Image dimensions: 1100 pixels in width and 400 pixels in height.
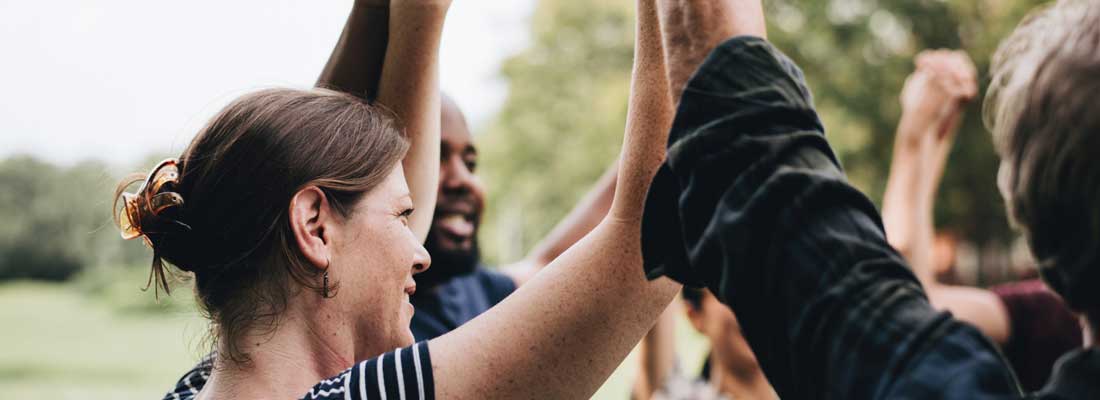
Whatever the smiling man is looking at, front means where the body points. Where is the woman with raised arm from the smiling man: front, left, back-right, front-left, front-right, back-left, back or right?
front-right

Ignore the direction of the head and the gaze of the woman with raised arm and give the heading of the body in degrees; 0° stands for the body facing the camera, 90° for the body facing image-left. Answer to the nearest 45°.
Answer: approximately 225°

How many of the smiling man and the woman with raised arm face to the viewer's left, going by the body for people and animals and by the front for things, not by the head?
0

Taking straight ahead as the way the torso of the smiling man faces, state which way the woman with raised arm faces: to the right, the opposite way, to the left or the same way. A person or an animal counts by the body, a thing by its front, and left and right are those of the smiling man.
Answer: to the left

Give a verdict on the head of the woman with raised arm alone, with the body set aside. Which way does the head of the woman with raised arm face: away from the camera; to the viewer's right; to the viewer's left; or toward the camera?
to the viewer's right

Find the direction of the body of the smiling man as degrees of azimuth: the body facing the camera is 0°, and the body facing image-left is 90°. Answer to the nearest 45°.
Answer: approximately 315°

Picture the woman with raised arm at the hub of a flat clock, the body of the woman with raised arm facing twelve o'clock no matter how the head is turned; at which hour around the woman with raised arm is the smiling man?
The smiling man is roughly at 11 o'clock from the woman with raised arm.
